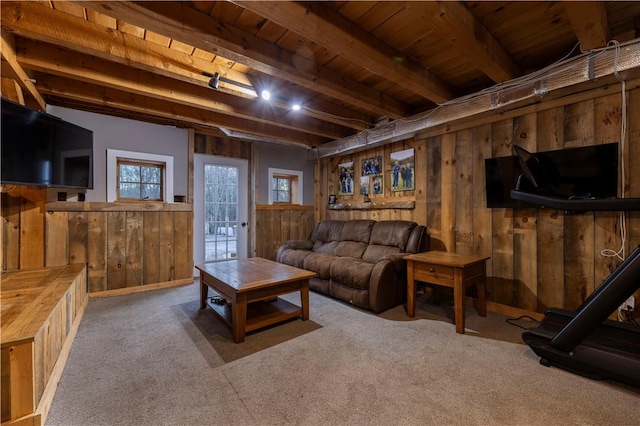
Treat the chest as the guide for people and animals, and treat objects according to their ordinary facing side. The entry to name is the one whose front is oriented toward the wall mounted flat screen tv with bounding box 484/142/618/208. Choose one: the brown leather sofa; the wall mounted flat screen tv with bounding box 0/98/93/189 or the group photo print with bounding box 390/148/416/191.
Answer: the wall mounted flat screen tv with bounding box 0/98/93/189

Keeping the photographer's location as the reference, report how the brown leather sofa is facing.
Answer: facing the viewer and to the left of the viewer

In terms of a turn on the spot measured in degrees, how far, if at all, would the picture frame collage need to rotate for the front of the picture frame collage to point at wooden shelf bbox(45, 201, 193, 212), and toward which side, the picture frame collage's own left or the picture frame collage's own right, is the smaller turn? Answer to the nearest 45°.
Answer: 0° — it already faces it

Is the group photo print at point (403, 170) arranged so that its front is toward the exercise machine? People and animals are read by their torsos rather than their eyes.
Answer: no

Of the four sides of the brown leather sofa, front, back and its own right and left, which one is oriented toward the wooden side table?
left

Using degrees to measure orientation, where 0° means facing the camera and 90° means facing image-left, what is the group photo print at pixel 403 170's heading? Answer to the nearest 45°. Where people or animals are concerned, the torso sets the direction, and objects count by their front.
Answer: approximately 45°

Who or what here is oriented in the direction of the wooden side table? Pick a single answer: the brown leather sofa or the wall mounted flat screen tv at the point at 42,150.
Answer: the wall mounted flat screen tv

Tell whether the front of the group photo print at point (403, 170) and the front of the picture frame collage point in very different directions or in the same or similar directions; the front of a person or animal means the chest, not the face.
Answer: same or similar directions

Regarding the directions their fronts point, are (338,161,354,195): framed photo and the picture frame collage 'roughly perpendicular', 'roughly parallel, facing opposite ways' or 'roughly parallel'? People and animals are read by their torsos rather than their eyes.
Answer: roughly parallel

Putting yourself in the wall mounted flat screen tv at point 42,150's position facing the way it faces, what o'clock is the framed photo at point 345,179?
The framed photo is roughly at 11 o'clock from the wall mounted flat screen tv.

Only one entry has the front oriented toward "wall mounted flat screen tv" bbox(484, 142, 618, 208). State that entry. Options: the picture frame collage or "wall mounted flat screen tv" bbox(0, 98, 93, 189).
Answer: "wall mounted flat screen tv" bbox(0, 98, 93, 189)

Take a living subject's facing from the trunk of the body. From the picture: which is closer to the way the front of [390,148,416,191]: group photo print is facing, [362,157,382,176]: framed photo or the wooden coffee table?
the wooden coffee table

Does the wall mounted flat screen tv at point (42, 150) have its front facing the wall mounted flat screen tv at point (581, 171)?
yes

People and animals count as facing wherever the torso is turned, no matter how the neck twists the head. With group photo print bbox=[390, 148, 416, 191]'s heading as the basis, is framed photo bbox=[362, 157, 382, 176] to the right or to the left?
on its right

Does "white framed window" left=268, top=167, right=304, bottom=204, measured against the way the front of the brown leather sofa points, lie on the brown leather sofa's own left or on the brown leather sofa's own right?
on the brown leather sofa's own right

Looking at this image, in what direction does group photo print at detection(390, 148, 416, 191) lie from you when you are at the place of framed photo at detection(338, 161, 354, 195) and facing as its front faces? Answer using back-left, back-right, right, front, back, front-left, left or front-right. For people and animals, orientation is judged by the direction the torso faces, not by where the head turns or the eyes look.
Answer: left

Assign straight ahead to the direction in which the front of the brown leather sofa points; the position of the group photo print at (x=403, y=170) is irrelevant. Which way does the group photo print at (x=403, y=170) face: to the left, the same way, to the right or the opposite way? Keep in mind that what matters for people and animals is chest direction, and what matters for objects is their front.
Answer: the same way

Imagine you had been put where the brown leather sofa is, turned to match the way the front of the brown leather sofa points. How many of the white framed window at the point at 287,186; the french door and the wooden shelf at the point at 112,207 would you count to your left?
0

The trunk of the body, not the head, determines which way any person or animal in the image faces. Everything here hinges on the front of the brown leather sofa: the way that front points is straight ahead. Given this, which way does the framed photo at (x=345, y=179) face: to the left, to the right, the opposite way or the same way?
the same way

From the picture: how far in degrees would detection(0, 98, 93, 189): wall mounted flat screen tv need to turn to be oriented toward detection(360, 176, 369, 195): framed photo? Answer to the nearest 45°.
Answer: approximately 45° to its left
